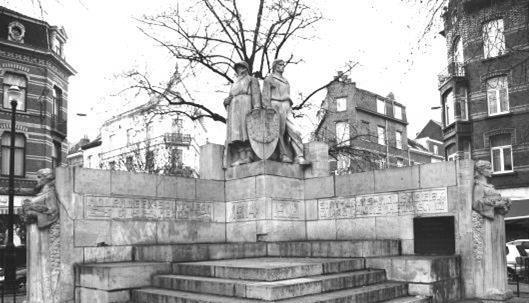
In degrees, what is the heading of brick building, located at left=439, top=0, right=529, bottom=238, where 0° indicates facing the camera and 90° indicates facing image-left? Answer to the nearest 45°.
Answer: approximately 45°

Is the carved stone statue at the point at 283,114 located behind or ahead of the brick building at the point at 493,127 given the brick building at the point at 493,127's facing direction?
ahead

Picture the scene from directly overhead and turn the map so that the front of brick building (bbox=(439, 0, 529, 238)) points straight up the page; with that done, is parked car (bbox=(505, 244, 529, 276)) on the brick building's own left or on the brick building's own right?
on the brick building's own left

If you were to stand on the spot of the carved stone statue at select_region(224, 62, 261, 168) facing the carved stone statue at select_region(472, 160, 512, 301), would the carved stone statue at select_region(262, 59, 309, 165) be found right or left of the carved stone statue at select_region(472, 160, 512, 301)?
left

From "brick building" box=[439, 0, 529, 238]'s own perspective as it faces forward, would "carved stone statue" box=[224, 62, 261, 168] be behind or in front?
in front
